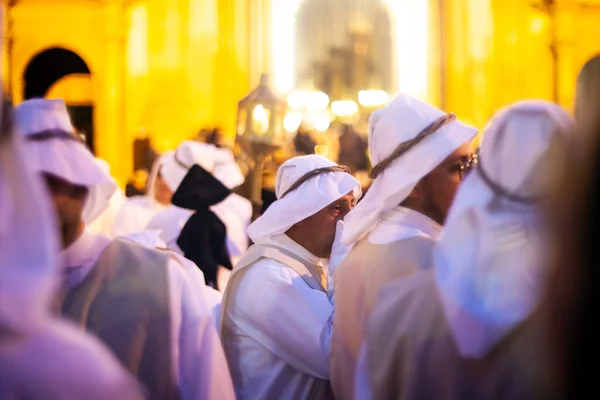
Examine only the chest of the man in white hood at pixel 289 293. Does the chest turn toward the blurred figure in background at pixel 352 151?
no

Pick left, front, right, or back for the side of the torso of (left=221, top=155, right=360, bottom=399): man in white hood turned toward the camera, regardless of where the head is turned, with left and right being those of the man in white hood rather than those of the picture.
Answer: right

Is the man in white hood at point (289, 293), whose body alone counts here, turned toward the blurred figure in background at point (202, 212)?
no

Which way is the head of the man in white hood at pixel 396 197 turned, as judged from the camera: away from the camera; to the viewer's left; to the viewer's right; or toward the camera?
to the viewer's right

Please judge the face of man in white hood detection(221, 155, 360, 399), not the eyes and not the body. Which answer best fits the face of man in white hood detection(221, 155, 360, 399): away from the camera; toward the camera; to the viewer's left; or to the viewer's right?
to the viewer's right

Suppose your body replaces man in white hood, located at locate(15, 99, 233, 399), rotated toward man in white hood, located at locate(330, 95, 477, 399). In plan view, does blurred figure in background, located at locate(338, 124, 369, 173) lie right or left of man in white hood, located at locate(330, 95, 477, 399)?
left

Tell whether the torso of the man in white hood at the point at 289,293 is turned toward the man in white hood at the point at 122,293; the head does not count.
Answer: no

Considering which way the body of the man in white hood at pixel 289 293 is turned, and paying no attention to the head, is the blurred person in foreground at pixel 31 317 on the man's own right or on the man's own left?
on the man's own right
